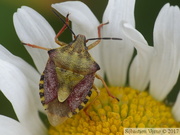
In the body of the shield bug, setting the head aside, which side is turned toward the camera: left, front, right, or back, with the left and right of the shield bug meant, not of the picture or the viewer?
back
